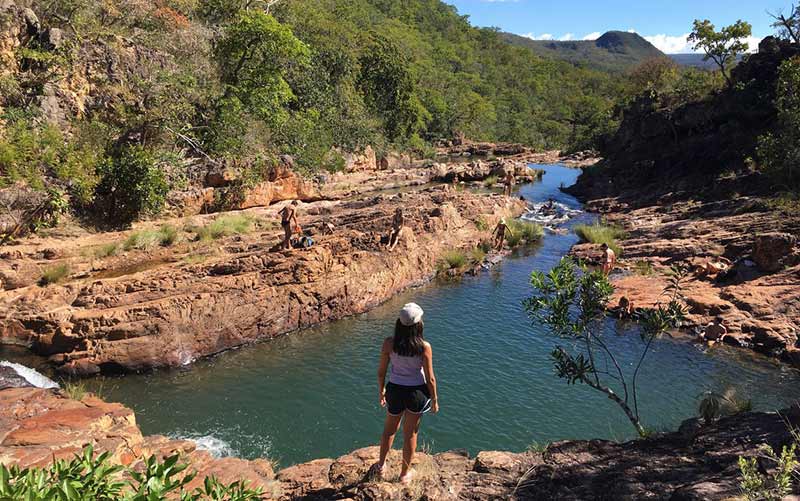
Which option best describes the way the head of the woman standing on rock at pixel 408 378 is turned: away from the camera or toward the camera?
away from the camera

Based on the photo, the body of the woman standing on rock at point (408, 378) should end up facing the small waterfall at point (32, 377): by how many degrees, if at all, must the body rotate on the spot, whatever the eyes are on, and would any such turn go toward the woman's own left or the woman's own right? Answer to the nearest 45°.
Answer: approximately 45° to the woman's own left

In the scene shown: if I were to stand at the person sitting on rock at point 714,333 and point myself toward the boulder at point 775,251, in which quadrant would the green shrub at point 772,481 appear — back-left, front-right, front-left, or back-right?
back-right

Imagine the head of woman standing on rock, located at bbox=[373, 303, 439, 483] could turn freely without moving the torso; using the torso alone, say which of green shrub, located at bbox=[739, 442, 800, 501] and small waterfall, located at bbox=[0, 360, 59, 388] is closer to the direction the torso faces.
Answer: the small waterfall

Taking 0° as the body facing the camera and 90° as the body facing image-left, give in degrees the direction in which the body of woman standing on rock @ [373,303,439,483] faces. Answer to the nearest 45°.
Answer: approximately 180°

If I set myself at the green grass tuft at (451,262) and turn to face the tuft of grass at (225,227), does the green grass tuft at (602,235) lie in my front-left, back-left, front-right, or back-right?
back-right

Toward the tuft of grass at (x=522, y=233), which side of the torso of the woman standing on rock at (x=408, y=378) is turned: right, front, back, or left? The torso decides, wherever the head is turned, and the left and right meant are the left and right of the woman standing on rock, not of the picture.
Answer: front

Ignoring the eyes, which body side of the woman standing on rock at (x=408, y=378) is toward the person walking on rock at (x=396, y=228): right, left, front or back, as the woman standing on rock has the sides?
front

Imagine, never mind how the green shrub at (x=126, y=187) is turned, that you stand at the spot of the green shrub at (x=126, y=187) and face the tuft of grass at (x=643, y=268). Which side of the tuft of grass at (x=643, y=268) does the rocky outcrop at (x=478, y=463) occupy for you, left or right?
right
